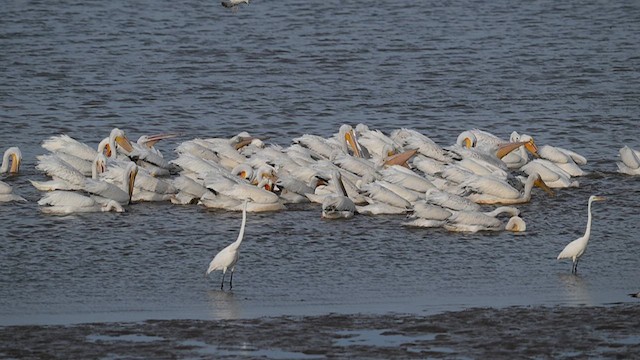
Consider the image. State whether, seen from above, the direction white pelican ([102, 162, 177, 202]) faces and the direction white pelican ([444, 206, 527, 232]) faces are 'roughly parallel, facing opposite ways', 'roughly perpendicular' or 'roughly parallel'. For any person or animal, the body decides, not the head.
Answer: roughly parallel, facing opposite ways

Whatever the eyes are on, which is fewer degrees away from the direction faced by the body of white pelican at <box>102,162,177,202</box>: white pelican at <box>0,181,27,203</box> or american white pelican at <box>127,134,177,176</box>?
the white pelican

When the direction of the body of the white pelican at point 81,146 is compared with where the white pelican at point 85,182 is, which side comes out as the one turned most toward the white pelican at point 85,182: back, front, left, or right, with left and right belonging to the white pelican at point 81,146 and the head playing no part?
right

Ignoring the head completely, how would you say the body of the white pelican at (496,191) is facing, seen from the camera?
to the viewer's right

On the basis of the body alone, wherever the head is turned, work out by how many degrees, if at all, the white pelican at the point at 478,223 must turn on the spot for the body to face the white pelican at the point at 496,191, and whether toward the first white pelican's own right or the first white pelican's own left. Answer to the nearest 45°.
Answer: approximately 90° to the first white pelican's own left

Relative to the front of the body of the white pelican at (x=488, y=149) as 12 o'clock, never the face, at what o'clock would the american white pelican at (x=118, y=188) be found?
The american white pelican is roughly at 5 o'clock from the white pelican.

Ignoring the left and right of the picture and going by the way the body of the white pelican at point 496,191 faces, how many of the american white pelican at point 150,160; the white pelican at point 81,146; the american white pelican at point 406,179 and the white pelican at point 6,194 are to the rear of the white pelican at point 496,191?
4

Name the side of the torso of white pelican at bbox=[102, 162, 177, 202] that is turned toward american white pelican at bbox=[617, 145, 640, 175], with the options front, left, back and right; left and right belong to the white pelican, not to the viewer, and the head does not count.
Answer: back

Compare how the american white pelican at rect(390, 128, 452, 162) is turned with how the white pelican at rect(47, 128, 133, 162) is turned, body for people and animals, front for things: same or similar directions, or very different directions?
very different directions

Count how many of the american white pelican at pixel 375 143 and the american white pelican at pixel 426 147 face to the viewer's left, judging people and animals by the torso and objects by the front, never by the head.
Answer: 2

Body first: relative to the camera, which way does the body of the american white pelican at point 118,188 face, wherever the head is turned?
to the viewer's right

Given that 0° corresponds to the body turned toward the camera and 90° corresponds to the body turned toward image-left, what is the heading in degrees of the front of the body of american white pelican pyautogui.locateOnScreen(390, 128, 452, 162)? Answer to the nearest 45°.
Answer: approximately 90°

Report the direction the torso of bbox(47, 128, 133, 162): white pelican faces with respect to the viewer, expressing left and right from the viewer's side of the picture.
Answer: facing to the right of the viewer

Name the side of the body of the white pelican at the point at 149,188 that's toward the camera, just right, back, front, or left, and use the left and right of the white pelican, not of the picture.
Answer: left

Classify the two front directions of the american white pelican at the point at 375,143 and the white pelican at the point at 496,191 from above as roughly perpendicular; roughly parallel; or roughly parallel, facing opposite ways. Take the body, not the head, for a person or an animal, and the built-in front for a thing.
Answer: roughly parallel, facing opposite ways
